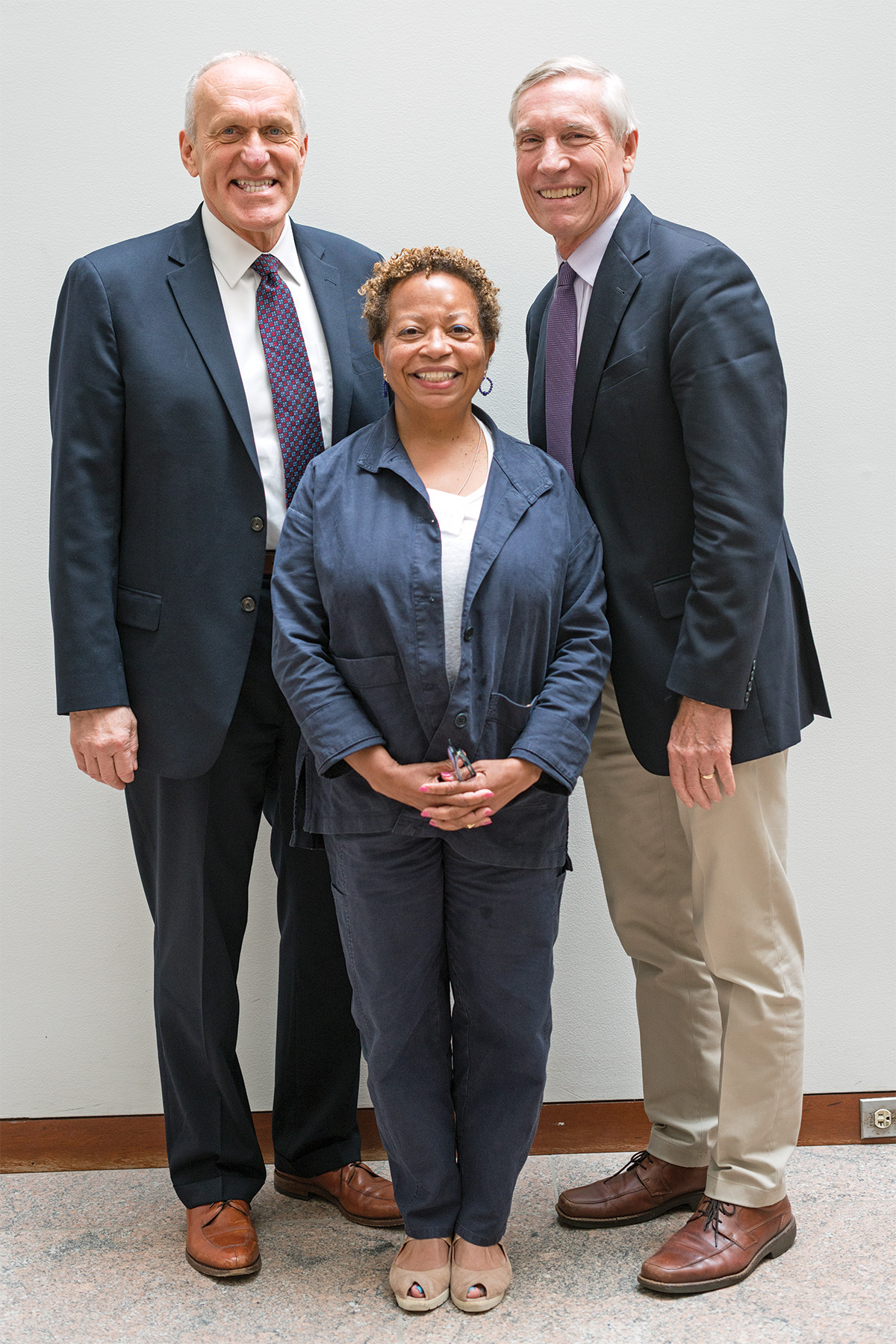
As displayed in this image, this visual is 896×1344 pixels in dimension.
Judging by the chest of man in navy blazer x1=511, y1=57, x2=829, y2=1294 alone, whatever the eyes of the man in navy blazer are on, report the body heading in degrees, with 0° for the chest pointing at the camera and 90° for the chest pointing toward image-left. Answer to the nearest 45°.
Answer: approximately 45°

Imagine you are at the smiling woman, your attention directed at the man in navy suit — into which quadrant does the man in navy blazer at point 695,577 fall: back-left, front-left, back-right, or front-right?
back-right

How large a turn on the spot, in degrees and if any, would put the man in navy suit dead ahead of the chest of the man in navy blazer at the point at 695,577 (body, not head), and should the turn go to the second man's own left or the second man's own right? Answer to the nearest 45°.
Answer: approximately 45° to the second man's own right

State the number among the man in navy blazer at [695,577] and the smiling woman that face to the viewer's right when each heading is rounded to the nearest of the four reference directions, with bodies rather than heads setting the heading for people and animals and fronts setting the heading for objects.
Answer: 0
